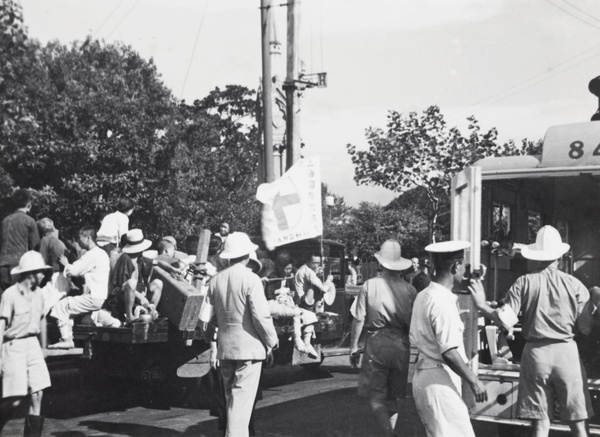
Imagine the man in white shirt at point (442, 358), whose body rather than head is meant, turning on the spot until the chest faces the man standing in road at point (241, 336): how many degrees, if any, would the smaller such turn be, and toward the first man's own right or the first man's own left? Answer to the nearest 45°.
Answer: approximately 90° to the first man's own left

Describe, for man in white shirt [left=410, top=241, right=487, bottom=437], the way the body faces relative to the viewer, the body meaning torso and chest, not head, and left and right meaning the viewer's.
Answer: facing away from the viewer and to the right of the viewer

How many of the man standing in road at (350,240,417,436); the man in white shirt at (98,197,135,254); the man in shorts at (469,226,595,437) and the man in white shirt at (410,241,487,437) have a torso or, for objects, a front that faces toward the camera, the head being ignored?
0

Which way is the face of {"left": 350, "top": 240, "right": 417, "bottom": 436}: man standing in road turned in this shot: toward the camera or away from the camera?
away from the camera

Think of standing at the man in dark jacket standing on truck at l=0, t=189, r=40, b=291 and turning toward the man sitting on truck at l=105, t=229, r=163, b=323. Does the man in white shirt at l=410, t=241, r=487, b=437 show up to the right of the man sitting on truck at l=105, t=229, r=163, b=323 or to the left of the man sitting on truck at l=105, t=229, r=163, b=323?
right

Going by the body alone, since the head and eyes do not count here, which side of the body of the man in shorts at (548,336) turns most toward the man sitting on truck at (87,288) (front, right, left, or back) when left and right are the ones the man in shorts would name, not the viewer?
left

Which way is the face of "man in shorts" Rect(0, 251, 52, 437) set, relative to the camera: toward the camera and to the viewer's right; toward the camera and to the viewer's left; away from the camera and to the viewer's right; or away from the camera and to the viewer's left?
toward the camera and to the viewer's right

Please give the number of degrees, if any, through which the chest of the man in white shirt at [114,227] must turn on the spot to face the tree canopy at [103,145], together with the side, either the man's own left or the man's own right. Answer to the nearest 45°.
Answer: approximately 45° to the man's own left

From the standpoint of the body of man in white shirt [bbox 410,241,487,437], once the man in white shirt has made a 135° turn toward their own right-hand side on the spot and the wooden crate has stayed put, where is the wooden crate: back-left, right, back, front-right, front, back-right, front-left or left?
back-right

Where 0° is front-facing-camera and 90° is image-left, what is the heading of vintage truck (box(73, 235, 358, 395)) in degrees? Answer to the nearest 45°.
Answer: approximately 225°

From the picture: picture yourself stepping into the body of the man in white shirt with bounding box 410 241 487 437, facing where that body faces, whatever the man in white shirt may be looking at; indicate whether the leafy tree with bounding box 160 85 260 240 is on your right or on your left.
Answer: on your left

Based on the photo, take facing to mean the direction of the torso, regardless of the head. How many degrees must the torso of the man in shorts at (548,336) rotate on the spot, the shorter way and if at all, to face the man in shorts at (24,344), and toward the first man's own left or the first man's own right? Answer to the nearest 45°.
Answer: approximately 90° to the first man's own left

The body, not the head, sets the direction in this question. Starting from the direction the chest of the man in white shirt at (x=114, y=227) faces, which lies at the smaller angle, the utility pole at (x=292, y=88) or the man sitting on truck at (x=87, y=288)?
the utility pole

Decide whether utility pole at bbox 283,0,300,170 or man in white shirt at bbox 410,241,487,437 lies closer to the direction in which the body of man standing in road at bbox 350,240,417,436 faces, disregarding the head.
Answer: the utility pole

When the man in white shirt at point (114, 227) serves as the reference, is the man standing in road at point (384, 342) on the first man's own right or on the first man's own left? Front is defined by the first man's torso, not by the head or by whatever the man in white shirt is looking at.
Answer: on the first man's own right

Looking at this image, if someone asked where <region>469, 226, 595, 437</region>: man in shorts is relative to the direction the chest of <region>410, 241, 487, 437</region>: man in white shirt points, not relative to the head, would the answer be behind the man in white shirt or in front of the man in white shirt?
in front

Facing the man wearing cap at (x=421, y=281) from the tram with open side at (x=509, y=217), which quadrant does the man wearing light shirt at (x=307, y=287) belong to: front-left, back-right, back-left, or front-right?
front-left

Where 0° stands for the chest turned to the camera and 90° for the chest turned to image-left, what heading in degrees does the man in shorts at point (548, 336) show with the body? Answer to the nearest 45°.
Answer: approximately 180°

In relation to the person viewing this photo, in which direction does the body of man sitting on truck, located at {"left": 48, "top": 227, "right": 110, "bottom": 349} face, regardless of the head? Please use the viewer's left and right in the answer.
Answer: facing to the left of the viewer
